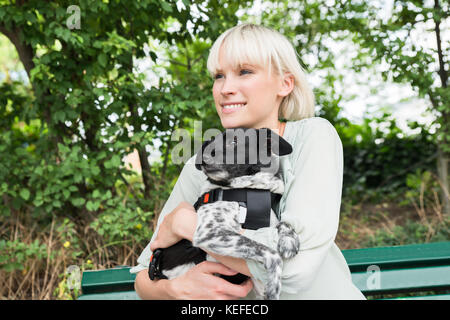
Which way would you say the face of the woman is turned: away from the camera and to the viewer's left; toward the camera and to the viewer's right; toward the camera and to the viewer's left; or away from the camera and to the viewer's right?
toward the camera and to the viewer's left

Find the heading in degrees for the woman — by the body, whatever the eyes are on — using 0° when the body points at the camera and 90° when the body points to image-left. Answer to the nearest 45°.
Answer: approximately 45°
